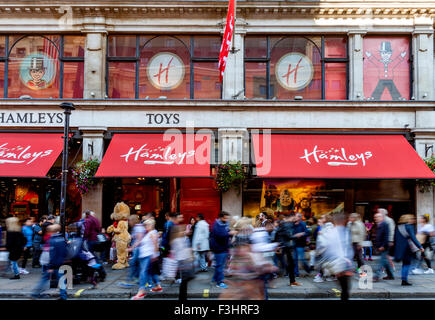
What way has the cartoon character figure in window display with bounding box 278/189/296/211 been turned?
toward the camera

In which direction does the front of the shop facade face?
toward the camera

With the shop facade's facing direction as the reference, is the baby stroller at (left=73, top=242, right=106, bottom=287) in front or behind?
in front

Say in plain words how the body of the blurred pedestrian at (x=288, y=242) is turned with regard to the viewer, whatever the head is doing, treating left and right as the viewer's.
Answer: facing to the right of the viewer

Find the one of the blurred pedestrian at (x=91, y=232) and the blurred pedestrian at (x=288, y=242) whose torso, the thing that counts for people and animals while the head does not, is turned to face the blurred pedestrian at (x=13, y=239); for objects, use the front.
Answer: the blurred pedestrian at (x=91, y=232)

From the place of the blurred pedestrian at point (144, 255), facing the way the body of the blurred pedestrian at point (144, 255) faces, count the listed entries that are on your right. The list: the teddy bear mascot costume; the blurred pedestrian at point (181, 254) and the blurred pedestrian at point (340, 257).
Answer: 1

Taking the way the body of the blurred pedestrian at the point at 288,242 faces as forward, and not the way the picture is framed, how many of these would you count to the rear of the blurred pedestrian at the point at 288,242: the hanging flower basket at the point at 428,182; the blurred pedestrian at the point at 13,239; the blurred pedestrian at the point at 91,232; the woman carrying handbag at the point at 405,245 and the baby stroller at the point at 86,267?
3
